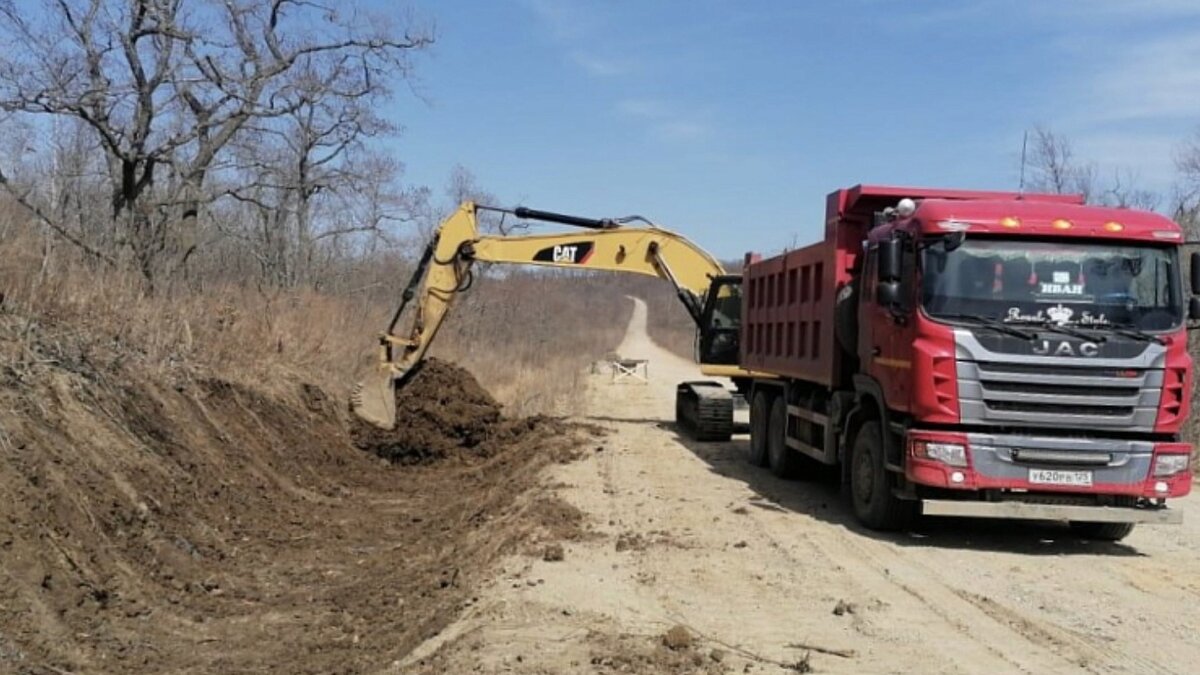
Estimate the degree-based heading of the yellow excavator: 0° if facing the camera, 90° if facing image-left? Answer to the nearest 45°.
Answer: approximately 90°

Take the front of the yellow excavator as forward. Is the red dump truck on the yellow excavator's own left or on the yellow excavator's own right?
on the yellow excavator's own left
